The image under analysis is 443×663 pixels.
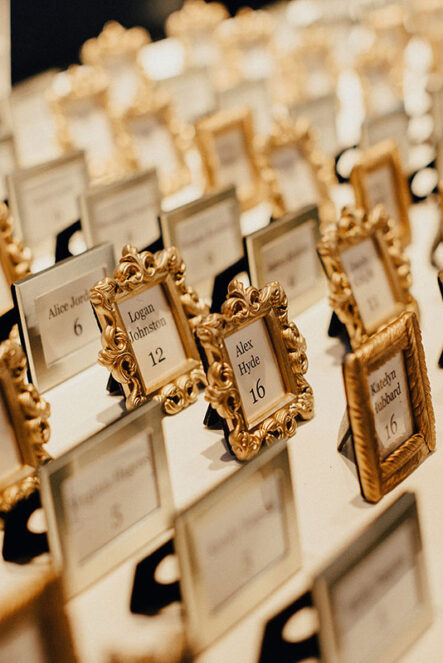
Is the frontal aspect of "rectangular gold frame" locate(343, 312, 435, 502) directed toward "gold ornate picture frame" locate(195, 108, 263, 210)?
no

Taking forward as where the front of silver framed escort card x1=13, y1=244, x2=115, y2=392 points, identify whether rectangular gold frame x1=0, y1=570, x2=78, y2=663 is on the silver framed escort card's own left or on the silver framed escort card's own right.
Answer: on the silver framed escort card's own right

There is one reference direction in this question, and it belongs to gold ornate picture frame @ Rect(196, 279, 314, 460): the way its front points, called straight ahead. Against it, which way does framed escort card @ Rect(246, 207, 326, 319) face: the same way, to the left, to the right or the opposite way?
the same way

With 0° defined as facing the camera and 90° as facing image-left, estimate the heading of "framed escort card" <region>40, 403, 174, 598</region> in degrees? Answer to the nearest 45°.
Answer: approximately 315°

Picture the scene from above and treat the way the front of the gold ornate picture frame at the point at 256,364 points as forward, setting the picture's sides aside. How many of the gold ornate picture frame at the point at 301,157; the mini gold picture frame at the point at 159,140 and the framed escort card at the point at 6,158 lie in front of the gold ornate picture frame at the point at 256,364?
0

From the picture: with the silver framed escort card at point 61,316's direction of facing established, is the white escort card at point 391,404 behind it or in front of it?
in front

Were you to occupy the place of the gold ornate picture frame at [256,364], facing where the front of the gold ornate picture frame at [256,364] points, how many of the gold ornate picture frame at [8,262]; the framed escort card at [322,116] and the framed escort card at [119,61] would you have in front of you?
0

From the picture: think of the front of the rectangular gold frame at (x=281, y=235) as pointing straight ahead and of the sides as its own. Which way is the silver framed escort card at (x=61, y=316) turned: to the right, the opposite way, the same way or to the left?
the same way

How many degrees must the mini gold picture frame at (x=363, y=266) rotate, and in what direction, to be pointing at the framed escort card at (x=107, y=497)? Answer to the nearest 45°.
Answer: approximately 90° to its right

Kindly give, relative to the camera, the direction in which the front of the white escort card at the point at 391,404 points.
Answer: facing the viewer and to the right of the viewer

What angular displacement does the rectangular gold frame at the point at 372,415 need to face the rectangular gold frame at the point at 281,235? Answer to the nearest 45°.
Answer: approximately 135° to its left
